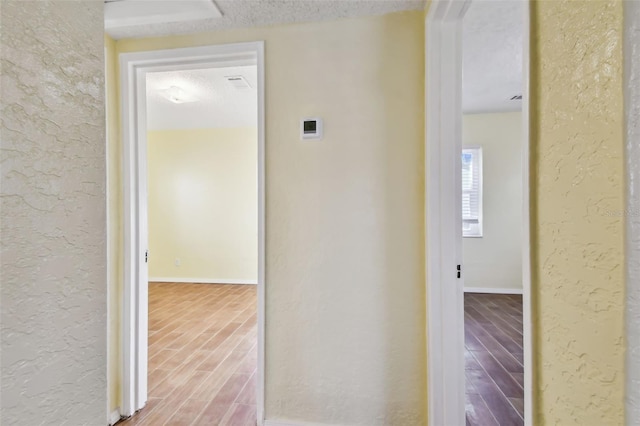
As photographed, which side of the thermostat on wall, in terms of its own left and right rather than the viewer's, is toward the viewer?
front

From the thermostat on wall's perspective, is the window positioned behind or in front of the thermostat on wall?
behind

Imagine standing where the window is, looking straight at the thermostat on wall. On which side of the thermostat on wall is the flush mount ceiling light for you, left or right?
right

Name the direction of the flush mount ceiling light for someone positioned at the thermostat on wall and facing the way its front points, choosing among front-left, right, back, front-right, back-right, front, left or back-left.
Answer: back-right
